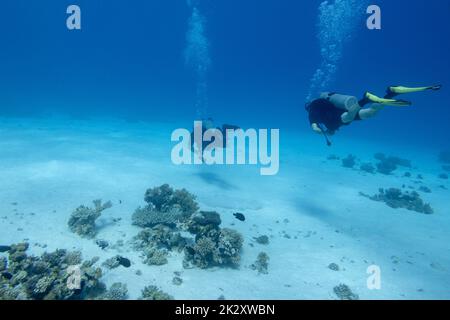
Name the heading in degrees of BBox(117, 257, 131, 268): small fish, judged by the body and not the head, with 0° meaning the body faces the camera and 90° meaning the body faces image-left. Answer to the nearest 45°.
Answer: approximately 270°

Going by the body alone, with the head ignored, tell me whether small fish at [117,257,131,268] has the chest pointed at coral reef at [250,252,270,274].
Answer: yes

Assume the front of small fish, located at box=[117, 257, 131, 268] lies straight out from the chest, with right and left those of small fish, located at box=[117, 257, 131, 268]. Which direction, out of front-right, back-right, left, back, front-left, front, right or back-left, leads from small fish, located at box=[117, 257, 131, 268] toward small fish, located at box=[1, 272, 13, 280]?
back

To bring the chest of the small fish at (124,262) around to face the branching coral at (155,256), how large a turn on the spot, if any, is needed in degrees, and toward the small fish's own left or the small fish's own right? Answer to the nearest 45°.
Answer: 0° — it already faces it

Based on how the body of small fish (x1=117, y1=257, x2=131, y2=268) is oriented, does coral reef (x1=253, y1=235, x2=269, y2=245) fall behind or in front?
in front

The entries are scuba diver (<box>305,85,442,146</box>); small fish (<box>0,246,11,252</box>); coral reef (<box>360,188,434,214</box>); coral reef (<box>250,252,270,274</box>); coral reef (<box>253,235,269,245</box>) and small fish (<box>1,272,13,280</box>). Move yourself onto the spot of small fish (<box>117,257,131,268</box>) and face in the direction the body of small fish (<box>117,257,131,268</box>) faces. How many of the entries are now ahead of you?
4

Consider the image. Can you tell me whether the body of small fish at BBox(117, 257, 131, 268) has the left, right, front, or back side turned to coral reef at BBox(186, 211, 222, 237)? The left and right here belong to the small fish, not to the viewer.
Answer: front

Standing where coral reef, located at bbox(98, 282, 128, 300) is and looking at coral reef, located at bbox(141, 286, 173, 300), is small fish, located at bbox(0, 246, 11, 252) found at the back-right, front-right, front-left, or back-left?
back-left
